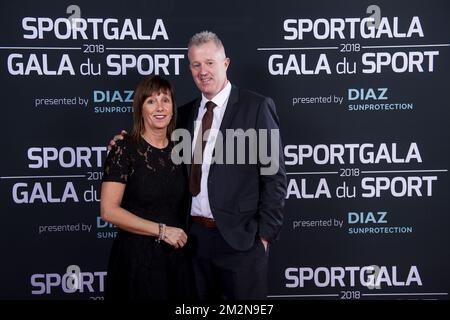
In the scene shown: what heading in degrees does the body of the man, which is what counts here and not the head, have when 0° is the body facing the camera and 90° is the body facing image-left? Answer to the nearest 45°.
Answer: approximately 45°

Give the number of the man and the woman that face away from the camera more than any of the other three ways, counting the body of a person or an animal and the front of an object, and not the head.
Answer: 0

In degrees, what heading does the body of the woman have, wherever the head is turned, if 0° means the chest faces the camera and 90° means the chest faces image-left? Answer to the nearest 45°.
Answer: approximately 315°
